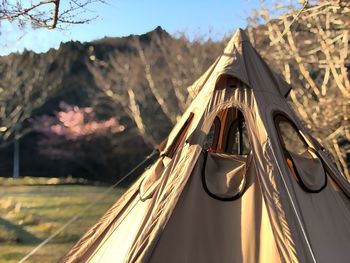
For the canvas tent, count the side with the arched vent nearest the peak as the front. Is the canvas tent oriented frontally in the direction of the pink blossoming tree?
no

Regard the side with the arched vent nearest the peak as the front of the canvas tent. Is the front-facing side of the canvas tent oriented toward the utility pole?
no

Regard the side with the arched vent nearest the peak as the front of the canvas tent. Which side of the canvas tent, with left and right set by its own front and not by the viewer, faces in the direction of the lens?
front
